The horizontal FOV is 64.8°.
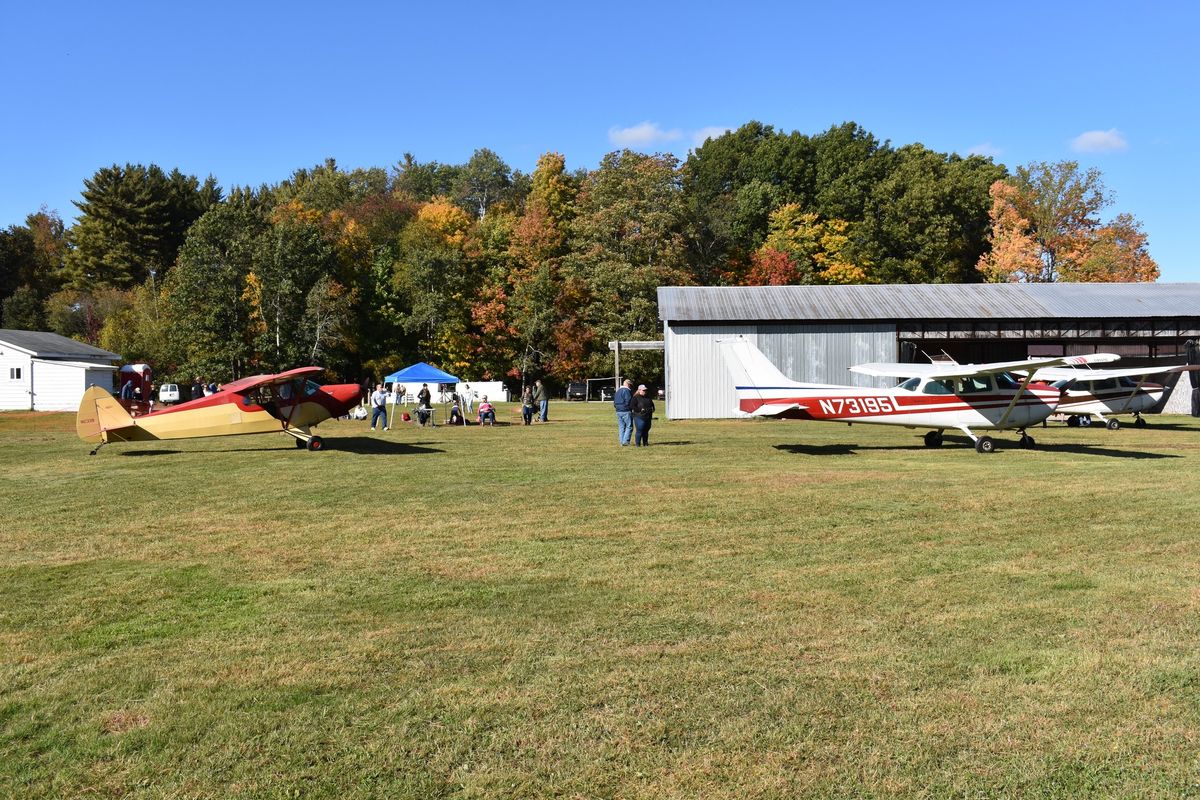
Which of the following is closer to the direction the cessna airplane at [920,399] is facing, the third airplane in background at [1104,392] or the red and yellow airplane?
the third airplane in background

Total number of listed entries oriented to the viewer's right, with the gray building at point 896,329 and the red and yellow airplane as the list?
1

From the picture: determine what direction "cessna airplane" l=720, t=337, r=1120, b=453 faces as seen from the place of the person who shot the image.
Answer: facing away from the viewer and to the right of the viewer

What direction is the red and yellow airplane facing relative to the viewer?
to the viewer's right

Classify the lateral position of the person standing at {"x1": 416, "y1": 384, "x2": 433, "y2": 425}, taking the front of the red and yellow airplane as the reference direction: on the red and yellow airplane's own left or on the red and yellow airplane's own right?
on the red and yellow airplane's own left

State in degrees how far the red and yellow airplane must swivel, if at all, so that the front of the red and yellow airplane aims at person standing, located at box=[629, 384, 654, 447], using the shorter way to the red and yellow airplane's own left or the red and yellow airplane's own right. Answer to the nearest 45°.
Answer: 0° — it already faces them
